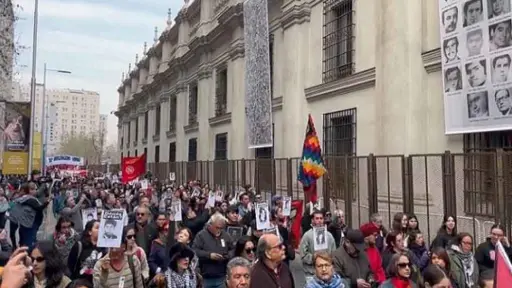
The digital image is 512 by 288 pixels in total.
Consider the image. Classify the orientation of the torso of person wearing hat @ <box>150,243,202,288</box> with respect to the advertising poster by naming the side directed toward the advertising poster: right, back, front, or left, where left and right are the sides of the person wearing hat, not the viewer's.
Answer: back

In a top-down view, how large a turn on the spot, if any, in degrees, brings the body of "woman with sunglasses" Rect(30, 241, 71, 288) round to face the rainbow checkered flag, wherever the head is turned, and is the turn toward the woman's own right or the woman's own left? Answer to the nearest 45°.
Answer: approximately 180°

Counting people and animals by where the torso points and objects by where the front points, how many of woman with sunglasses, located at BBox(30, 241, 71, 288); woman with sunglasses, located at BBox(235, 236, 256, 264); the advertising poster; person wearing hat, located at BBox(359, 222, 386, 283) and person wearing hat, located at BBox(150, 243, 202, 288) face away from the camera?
0

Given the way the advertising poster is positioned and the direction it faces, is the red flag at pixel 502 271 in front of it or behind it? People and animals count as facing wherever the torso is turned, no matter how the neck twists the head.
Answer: in front

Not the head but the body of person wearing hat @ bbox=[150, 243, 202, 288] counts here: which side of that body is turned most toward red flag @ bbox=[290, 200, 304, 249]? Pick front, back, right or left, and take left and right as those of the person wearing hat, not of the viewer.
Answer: left

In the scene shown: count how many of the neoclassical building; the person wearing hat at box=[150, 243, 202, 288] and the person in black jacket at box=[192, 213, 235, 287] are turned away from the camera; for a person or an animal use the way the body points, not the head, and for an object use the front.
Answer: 0

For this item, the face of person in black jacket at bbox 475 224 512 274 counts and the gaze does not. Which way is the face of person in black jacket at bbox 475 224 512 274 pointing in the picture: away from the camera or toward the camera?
toward the camera

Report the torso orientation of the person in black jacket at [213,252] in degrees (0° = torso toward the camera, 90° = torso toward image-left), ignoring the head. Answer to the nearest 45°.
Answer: approximately 315°

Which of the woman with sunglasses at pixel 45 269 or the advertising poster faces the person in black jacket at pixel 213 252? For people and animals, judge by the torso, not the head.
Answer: the advertising poster

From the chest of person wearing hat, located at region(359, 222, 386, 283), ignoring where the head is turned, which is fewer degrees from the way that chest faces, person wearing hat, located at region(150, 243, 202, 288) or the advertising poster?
the person wearing hat

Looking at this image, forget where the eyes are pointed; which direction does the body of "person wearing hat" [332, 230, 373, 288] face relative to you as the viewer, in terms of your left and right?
facing the viewer and to the right of the viewer

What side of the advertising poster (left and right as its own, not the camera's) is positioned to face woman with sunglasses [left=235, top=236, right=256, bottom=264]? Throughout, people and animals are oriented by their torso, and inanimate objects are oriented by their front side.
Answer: front

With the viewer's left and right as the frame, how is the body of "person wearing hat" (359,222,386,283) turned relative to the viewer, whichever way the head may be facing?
facing the viewer and to the right of the viewer

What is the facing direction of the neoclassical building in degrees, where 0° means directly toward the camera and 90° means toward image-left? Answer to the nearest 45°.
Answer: approximately 45°

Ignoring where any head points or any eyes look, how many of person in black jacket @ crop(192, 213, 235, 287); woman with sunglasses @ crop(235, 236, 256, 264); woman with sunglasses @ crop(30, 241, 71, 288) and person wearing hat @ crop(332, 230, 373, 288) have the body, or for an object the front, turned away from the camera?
0
